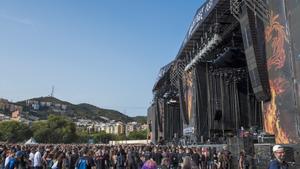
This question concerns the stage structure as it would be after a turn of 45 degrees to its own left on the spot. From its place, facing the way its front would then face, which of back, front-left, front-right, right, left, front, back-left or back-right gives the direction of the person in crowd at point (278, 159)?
front

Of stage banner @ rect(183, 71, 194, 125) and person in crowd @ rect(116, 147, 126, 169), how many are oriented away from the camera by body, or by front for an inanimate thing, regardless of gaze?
1

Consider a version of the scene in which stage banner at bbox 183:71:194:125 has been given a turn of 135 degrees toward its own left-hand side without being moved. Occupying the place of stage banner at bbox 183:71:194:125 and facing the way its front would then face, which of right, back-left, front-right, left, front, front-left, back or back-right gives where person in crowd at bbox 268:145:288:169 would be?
right

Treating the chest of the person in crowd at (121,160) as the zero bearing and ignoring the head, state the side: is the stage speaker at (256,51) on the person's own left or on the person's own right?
on the person's own right

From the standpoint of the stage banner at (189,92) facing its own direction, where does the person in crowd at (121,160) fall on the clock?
The person in crowd is roughly at 11 o'clock from the stage banner.

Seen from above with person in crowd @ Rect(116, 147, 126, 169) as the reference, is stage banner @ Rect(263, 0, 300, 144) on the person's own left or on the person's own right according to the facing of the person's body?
on the person's own right

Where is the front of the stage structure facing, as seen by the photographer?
facing the viewer and to the left of the viewer

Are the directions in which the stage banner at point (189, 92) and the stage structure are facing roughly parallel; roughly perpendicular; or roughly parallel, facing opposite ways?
roughly parallel

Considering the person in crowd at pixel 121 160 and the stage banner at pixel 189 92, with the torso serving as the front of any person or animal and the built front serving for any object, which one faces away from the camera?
the person in crowd

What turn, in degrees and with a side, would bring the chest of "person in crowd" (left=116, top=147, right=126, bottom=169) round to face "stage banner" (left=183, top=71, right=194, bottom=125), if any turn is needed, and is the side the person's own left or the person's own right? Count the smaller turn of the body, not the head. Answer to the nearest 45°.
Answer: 0° — they already face it

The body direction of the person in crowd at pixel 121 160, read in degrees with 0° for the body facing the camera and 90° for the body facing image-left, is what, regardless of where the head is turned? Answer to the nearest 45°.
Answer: approximately 180°
